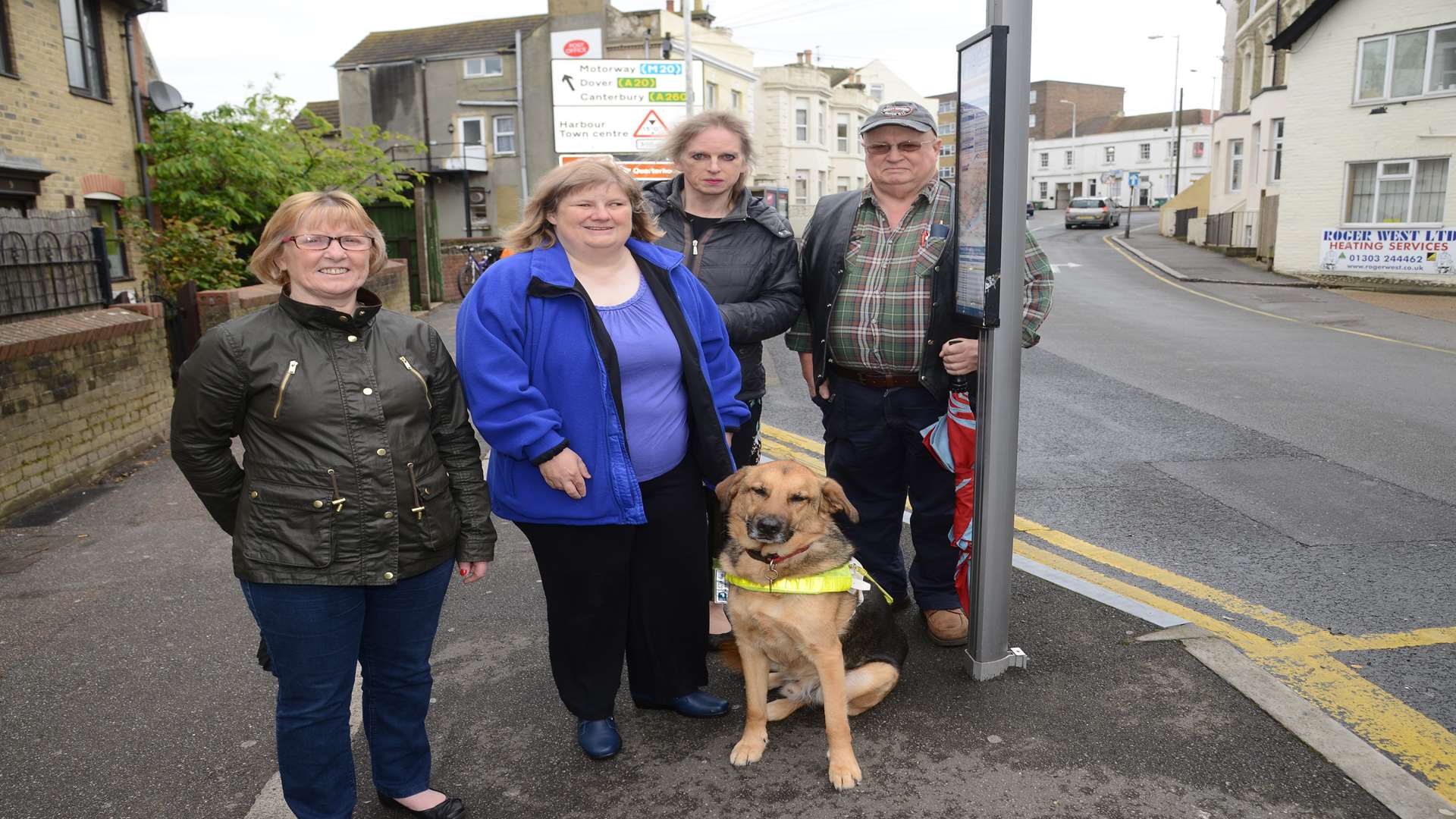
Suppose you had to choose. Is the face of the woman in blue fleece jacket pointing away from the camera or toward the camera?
toward the camera

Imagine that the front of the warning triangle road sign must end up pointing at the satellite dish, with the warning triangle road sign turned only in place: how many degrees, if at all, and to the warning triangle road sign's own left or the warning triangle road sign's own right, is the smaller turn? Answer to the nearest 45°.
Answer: approximately 45° to the warning triangle road sign's own right

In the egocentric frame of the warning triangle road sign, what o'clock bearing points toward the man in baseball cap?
The man in baseball cap is roughly at 12 o'clock from the warning triangle road sign.

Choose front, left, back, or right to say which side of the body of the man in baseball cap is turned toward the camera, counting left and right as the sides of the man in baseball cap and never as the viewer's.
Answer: front

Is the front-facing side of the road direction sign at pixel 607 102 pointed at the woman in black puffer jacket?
yes

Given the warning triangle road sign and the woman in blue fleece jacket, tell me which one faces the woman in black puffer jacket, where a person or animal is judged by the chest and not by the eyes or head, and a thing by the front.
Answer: the warning triangle road sign

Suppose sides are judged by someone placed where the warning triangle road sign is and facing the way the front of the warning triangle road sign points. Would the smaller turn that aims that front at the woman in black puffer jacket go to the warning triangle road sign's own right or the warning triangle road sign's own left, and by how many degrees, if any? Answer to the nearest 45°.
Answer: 0° — it already faces them

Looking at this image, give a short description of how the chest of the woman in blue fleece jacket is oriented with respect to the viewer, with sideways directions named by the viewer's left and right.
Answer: facing the viewer and to the right of the viewer

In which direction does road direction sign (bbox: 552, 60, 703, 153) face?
toward the camera

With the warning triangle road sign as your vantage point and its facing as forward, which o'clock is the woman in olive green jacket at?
The woman in olive green jacket is roughly at 12 o'clock from the warning triangle road sign.

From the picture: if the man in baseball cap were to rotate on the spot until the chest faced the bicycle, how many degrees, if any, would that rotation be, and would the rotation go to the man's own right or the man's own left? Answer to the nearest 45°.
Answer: approximately 135° to the man's own right

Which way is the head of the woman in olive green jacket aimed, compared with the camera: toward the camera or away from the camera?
toward the camera

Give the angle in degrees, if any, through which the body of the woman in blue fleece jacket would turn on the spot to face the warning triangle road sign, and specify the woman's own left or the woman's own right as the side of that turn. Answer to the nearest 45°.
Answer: approximately 135° to the woman's own left

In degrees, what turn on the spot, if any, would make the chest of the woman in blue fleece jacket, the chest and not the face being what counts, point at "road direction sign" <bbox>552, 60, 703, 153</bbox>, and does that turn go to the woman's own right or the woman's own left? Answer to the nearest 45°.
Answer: approximately 135° to the woman's own left

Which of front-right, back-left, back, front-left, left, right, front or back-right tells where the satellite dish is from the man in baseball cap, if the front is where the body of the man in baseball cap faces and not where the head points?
back-right

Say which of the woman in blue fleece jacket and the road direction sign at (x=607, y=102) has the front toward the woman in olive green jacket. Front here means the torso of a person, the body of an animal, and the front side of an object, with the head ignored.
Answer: the road direction sign

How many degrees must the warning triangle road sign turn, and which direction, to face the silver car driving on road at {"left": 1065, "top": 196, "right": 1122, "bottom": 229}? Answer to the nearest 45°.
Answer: approximately 135° to its left
